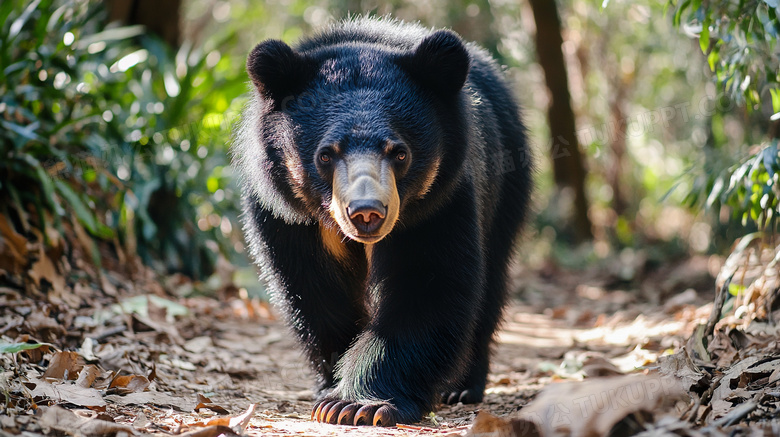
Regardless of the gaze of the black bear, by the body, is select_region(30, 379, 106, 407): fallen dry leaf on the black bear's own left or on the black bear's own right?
on the black bear's own right

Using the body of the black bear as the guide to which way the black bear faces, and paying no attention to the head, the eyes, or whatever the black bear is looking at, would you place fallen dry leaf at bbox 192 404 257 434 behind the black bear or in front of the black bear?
in front

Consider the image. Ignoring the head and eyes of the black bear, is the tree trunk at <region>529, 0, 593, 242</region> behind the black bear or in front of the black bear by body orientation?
behind

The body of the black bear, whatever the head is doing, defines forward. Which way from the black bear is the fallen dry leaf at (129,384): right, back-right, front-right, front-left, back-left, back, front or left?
right

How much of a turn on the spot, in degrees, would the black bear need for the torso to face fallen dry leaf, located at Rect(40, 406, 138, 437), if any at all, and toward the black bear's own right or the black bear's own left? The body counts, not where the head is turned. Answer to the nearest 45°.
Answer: approximately 45° to the black bear's own right

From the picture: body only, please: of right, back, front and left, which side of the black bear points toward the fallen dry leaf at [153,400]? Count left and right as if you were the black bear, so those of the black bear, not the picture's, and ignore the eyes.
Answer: right

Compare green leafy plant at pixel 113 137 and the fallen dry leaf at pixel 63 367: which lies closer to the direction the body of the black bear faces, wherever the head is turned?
the fallen dry leaf

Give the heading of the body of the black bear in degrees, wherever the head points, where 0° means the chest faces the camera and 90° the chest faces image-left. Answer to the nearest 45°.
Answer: approximately 0°
